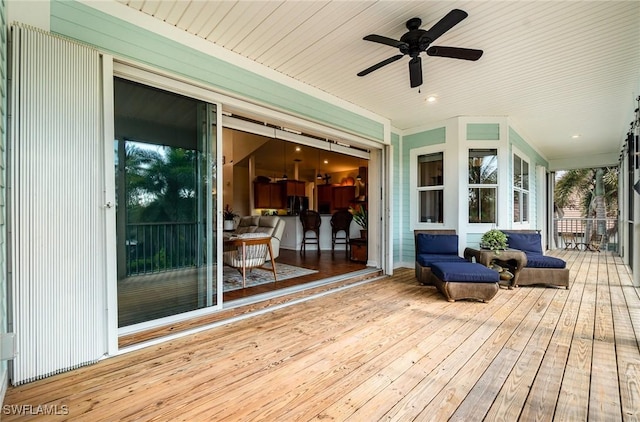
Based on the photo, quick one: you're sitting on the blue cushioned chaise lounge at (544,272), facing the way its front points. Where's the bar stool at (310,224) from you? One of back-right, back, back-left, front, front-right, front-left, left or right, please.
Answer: back-right

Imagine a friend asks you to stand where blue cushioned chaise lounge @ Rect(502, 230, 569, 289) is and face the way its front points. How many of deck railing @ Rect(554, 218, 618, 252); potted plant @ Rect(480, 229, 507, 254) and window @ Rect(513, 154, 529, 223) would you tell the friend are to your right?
1

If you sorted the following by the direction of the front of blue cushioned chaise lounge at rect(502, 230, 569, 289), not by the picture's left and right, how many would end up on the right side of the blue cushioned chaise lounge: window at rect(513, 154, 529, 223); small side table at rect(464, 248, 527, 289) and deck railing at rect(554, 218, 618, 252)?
1

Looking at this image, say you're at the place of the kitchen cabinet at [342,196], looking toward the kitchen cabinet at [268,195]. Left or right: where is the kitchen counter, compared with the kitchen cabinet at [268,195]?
left

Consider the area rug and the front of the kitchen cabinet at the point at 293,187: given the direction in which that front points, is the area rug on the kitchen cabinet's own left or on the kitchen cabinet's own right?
on the kitchen cabinet's own right

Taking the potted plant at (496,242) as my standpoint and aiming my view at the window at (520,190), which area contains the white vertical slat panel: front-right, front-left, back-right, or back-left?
back-left

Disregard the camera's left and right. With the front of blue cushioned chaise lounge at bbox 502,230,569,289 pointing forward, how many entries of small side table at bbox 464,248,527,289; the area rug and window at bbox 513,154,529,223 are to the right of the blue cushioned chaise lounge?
2

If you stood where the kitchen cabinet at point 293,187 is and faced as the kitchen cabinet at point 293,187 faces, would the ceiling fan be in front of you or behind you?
in front

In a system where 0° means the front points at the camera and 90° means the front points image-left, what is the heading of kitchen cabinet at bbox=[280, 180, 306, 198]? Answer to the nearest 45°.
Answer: approximately 315°
